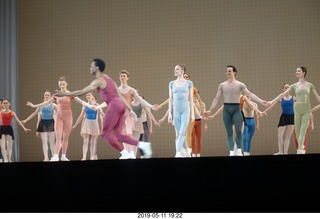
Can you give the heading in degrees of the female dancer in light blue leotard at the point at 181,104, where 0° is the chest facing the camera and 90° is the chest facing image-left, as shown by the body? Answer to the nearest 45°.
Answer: approximately 0°
